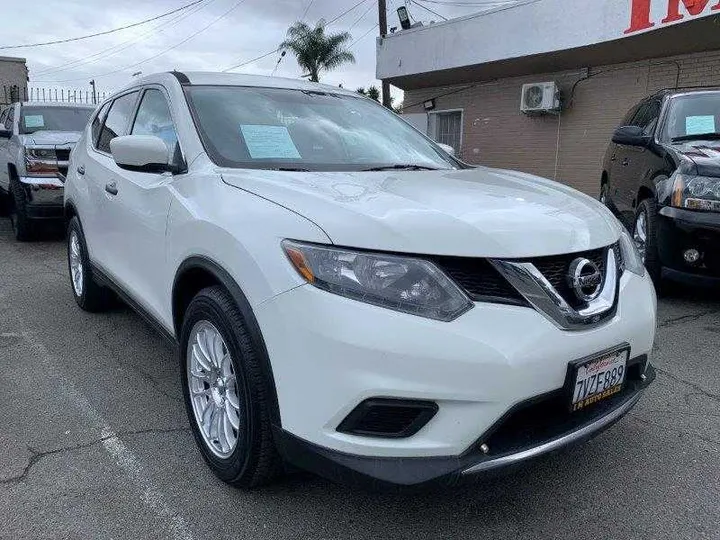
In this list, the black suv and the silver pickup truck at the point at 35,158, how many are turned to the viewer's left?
0

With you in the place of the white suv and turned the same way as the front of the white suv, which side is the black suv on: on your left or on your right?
on your left

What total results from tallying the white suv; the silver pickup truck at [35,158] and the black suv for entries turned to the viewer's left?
0

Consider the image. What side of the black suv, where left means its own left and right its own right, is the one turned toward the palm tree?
back

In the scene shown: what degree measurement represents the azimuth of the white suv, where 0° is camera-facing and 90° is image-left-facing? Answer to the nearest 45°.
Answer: approximately 315°

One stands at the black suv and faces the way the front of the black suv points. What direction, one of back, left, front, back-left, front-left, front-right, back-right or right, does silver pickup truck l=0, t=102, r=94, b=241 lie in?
back-right

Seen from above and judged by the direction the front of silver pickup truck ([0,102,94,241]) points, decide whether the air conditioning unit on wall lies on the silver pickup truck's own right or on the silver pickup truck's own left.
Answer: on the silver pickup truck's own left

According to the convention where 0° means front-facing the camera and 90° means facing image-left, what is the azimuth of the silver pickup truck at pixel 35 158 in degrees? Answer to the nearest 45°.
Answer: approximately 315°
